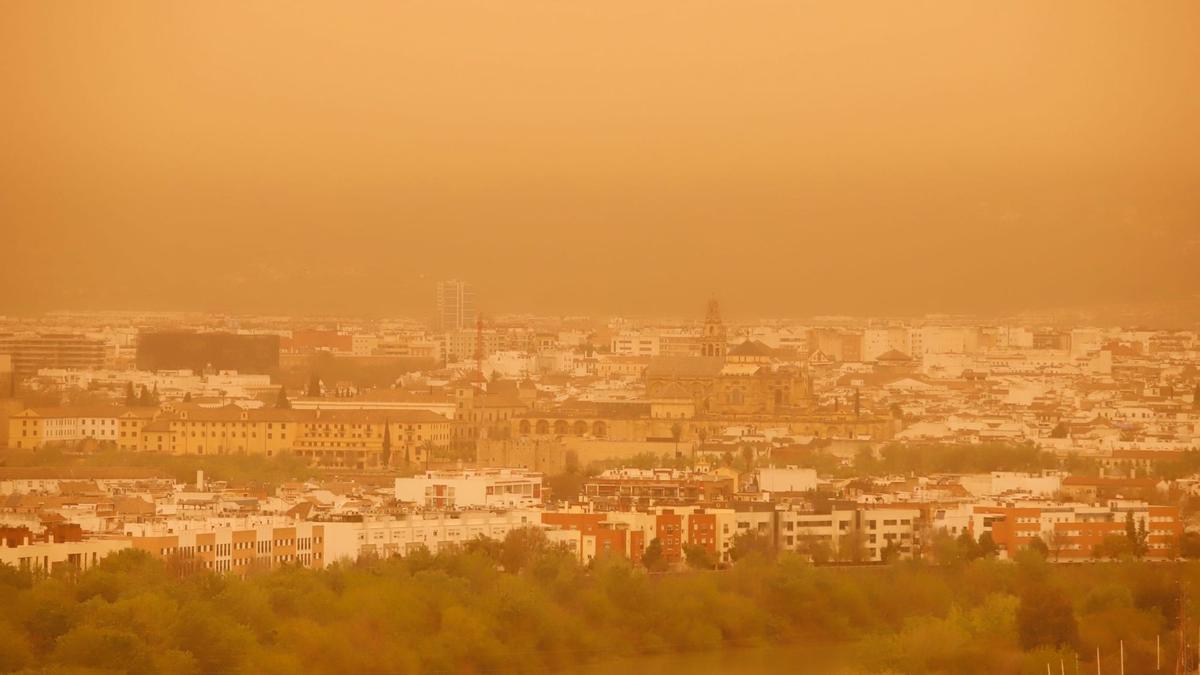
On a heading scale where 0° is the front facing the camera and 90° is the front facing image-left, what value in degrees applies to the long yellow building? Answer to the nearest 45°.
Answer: approximately 0°

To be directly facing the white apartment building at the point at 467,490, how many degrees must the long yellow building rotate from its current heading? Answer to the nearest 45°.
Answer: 0° — it already faces it
